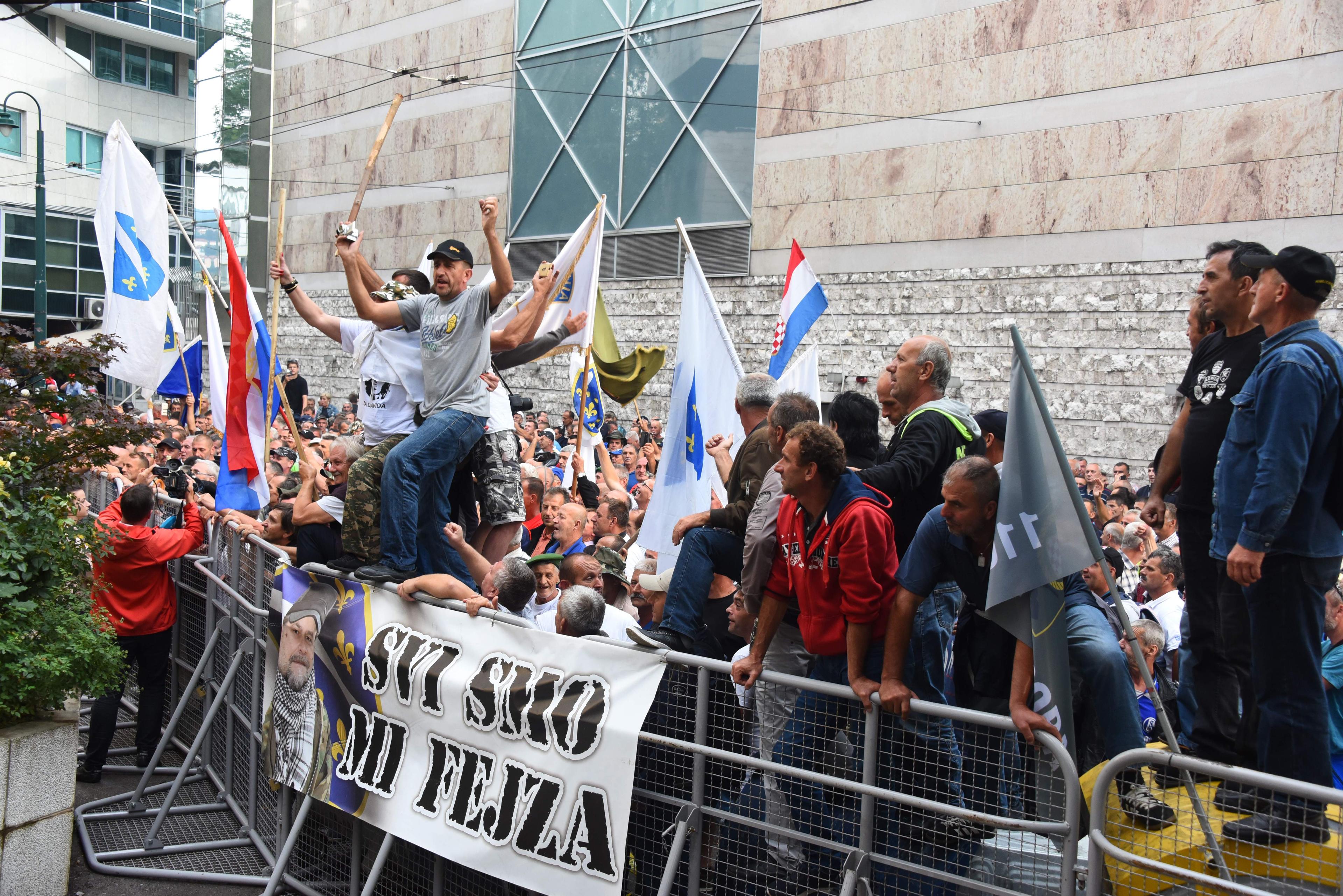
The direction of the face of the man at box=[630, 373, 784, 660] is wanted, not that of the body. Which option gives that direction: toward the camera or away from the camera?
away from the camera

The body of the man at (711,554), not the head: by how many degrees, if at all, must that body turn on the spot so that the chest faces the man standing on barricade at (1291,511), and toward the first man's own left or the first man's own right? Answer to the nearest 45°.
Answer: approximately 135° to the first man's own left

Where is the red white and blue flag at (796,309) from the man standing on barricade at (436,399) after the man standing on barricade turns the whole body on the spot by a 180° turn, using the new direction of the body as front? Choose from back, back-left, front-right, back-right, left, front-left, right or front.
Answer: front

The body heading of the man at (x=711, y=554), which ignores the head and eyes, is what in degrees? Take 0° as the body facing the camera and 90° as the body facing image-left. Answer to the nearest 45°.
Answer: approximately 90°

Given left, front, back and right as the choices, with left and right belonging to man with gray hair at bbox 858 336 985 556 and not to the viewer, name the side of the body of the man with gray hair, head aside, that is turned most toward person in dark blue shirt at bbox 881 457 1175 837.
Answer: left

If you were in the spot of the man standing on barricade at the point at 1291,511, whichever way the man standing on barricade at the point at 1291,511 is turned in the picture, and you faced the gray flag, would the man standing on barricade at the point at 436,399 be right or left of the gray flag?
right

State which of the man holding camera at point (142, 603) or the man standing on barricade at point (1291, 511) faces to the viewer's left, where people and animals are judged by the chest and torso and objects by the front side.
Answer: the man standing on barricade

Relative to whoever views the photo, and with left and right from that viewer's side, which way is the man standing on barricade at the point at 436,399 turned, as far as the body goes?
facing the viewer and to the left of the viewer

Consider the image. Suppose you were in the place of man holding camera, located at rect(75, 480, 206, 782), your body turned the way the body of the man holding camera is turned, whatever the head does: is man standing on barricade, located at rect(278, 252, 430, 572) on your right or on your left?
on your right

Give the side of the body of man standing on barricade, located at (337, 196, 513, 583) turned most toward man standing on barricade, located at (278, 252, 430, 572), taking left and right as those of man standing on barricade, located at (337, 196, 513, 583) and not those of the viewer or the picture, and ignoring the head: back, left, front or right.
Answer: right

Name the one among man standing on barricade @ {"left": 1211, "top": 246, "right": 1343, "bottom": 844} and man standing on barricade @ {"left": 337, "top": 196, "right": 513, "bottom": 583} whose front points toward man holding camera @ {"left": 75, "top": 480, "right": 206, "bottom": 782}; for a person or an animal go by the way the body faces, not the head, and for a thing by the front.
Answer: man standing on barricade @ {"left": 1211, "top": 246, "right": 1343, "bottom": 844}

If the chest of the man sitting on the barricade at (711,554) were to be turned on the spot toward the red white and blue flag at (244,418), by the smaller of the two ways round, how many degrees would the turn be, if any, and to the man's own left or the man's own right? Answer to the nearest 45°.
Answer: approximately 45° to the man's own right

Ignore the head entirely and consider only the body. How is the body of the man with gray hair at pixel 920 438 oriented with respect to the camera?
to the viewer's left

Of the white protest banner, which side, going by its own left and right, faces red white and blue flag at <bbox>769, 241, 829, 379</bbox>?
back

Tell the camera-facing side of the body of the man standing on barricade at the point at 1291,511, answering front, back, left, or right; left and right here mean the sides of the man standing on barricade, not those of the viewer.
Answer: left

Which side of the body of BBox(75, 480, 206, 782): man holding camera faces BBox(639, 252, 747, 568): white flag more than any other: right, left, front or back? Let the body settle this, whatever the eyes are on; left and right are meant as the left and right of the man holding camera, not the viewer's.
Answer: right
